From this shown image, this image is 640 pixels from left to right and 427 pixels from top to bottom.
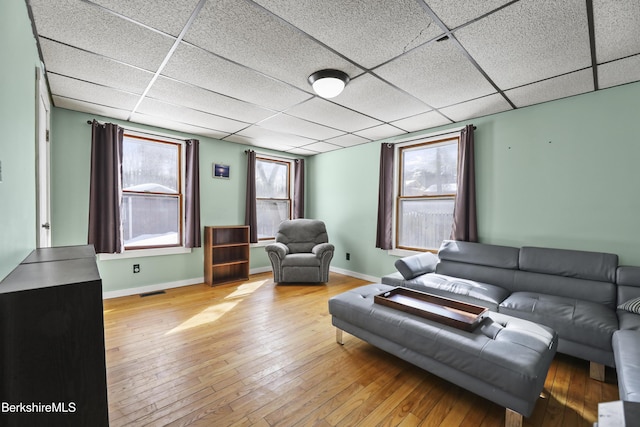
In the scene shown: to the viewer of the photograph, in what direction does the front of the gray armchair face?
facing the viewer

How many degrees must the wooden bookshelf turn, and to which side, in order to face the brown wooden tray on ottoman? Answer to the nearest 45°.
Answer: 0° — it already faces it

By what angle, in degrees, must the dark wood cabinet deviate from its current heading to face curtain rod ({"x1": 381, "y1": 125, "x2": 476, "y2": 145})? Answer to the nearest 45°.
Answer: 0° — it already faces it

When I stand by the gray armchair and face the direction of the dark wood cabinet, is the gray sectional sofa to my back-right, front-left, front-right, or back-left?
front-left

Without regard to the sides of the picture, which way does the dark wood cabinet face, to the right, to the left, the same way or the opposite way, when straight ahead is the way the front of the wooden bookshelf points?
to the left

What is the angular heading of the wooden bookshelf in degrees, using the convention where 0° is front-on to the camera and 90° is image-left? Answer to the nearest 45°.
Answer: approximately 315°

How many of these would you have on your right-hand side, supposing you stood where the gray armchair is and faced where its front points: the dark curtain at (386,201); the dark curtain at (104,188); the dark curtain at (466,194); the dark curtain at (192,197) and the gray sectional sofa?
2

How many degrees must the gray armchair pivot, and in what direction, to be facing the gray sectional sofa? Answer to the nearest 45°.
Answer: approximately 45° to its left

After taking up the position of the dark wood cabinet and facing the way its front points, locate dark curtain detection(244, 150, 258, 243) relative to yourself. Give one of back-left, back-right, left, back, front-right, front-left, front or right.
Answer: front-left

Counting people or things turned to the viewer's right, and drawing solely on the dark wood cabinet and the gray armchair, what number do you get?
1

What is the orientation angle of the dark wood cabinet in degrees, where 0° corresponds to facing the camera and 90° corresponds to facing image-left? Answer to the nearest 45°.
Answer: approximately 270°
